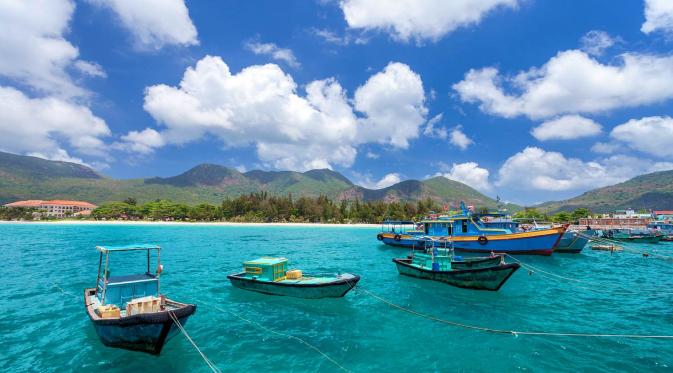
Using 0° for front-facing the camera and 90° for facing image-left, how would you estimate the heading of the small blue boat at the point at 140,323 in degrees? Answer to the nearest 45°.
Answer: approximately 315°

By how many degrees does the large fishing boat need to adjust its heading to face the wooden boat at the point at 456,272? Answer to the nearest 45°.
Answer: approximately 90° to its right

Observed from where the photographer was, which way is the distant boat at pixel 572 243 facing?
facing to the right of the viewer

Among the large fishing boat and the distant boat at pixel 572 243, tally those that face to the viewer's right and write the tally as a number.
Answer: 2

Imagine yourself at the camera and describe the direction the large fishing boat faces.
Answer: facing to the right of the viewer

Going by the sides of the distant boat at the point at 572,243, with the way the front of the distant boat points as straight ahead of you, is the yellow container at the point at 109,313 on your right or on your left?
on your right
